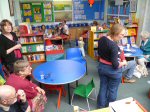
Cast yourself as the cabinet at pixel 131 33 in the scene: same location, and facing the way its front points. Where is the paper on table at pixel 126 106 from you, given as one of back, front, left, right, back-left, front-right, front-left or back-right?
front-left

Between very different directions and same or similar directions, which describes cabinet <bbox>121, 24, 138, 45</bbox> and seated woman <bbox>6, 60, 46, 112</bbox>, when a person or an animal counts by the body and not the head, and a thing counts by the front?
very different directions

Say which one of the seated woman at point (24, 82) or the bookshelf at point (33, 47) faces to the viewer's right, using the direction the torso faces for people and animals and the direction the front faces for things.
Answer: the seated woman

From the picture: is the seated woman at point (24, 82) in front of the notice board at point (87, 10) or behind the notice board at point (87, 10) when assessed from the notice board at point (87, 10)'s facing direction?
in front

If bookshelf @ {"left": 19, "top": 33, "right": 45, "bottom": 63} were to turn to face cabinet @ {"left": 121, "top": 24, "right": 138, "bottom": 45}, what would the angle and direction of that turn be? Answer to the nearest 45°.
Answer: approximately 90° to its left

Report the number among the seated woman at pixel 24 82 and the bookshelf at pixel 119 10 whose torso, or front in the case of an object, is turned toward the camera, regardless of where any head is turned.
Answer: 1

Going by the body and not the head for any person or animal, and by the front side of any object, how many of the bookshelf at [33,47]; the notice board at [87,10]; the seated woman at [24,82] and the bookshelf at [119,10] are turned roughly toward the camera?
3

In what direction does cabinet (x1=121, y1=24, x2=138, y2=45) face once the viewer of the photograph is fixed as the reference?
facing the viewer and to the left of the viewer

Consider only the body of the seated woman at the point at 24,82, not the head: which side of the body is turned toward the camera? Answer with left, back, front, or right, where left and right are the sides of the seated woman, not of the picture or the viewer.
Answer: right

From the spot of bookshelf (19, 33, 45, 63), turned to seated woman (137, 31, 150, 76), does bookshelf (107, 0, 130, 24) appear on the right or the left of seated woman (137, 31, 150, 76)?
left

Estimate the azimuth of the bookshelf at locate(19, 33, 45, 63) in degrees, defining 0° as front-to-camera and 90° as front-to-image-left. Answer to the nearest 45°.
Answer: approximately 0°

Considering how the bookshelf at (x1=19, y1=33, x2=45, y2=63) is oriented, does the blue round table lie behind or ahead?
ahead

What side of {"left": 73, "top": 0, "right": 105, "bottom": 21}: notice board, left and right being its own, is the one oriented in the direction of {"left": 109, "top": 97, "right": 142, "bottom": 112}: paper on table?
front

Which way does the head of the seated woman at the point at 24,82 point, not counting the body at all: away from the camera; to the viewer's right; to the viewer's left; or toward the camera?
to the viewer's right

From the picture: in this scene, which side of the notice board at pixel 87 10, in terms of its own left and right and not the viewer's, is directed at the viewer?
front

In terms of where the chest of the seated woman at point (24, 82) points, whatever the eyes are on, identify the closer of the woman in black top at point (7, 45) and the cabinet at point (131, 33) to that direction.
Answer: the cabinet
